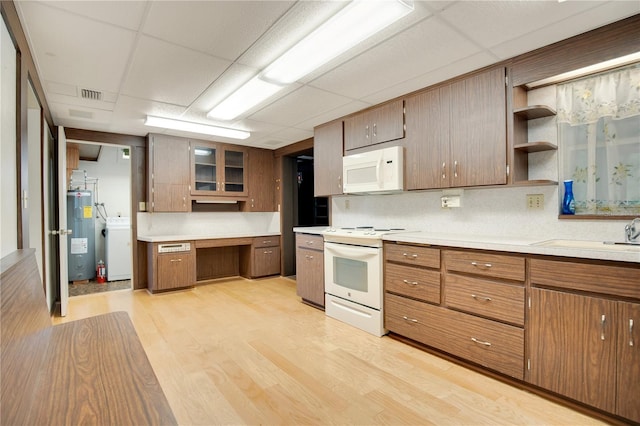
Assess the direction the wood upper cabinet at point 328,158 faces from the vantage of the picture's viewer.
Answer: facing the viewer and to the left of the viewer

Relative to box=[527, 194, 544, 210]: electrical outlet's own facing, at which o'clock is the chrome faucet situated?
The chrome faucet is roughly at 10 o'clock from the electrical outlet.

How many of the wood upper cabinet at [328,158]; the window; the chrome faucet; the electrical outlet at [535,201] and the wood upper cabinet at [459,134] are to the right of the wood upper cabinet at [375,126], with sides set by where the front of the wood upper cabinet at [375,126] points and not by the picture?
1

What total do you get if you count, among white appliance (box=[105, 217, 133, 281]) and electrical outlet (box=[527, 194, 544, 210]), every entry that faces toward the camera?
2

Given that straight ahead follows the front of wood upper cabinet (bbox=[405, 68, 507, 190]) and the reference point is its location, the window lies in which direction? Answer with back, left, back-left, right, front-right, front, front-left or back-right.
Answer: back-left

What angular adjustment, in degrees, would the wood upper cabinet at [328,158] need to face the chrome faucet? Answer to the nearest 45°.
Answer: approximately 90° to its left

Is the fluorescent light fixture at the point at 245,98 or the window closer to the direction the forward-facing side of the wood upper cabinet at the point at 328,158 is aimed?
the fluorescent light fixture

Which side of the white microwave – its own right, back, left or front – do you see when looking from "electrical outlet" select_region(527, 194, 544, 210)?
left

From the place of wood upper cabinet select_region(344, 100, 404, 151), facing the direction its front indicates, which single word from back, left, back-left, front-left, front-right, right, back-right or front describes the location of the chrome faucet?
left

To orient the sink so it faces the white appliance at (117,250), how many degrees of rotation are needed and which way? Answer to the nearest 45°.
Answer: approximately 45° to its right

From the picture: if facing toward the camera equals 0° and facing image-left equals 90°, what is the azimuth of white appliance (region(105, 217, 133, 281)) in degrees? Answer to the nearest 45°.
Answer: approximately 0°

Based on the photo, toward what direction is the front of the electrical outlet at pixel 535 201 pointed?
toward the camera

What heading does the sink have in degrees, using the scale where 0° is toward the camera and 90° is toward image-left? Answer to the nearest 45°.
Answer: approximately 45°
